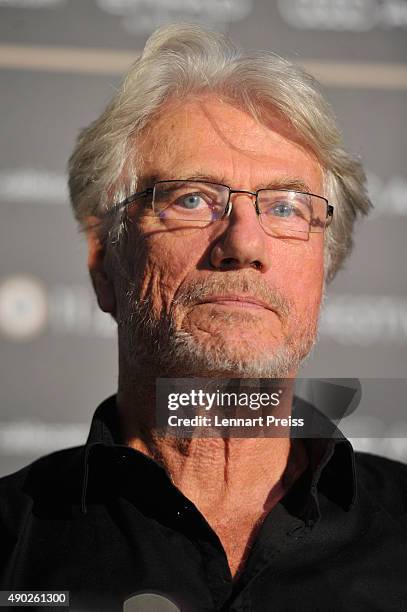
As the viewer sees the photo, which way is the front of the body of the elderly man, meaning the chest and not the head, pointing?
toward the camera
